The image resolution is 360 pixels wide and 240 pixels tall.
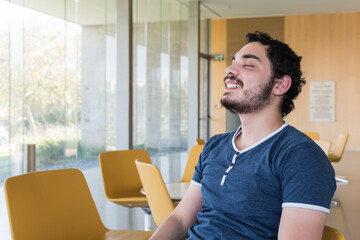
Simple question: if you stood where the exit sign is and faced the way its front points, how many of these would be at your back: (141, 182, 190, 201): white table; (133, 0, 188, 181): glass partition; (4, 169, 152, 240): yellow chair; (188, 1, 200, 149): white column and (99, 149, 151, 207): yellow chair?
0

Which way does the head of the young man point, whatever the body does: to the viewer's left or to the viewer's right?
to the viewer's left

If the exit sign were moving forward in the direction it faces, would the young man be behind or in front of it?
in front

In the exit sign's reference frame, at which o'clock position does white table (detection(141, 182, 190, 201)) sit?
The white table is roughly at 12 o'clock from the exit sign.

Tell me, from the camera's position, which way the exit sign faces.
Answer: facing the viewer

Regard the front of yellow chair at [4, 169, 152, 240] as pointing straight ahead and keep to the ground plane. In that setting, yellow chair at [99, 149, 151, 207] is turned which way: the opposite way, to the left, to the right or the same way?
the same way

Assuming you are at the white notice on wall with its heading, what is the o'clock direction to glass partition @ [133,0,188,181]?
The glass partition is roughly at 1 o'clock from the white notice on wall.

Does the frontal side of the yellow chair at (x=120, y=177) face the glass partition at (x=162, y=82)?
no

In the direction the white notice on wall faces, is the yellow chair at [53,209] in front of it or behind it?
in front

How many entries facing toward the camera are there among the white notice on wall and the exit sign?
2

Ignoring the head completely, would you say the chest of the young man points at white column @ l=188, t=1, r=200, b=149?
no
